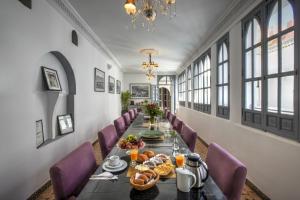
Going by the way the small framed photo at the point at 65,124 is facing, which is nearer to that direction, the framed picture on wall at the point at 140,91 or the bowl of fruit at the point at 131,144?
the bowl of fruit

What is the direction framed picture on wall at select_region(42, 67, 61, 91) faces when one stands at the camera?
facing the viewer and to the right of the viewer

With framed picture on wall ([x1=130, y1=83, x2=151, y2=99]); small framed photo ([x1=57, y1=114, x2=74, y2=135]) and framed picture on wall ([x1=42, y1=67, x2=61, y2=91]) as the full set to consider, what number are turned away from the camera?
0

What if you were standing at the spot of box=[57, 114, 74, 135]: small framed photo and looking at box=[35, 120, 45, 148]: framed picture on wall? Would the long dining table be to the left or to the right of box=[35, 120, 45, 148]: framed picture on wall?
left

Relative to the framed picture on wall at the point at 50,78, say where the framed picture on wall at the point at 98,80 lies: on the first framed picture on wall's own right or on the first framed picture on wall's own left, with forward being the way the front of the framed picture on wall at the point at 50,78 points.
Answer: on the first framed picture on wall's own left

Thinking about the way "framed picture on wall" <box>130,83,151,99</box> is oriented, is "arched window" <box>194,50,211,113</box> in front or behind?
in front

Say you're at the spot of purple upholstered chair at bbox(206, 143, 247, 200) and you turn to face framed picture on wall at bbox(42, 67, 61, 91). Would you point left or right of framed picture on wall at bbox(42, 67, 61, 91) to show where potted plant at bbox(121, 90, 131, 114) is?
right

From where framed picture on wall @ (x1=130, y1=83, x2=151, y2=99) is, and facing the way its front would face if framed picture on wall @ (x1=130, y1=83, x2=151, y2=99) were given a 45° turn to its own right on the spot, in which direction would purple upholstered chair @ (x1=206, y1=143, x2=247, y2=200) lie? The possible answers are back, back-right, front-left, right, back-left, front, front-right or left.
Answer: front-left

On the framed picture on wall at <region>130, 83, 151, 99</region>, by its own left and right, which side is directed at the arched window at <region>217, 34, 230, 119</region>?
front

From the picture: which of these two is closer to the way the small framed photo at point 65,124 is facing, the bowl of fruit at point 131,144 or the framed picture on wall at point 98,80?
the bowl of fruit

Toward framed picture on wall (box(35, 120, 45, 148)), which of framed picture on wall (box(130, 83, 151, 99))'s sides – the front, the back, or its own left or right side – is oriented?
front

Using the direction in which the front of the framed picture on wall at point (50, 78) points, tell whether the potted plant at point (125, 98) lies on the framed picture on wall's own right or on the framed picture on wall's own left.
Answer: on the framed picture on wall's own left

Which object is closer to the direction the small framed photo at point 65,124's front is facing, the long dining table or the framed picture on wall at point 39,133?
the long dining table

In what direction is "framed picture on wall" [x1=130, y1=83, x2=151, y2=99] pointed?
toward the camera

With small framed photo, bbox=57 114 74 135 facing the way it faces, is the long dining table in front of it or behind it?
in front

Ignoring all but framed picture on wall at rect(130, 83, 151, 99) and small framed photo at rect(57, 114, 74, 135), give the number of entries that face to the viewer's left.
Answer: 0

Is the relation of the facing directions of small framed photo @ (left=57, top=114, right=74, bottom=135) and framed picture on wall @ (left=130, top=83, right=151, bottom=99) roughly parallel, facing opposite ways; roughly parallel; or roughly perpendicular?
roughly perpendicular
